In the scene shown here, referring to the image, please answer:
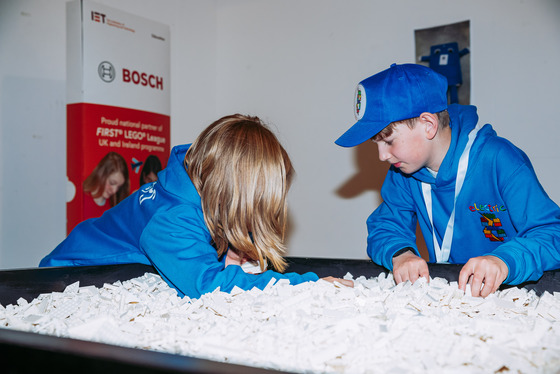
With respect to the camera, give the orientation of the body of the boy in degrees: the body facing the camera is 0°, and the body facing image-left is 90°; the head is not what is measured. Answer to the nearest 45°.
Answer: approximately 45°

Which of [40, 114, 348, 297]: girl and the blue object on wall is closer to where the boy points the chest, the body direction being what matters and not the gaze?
the girl

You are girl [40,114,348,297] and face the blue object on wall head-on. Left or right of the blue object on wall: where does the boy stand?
right

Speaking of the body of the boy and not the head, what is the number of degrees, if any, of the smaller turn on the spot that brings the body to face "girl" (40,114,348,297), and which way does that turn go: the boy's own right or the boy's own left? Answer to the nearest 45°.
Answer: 0° — they already face them

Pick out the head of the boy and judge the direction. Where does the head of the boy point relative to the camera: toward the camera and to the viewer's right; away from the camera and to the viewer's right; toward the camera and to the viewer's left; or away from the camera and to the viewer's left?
toward the camera and to the viewer's left

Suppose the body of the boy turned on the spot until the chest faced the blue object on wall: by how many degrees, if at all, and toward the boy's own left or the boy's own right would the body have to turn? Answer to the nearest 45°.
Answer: approximately 135° to the boy's own right
